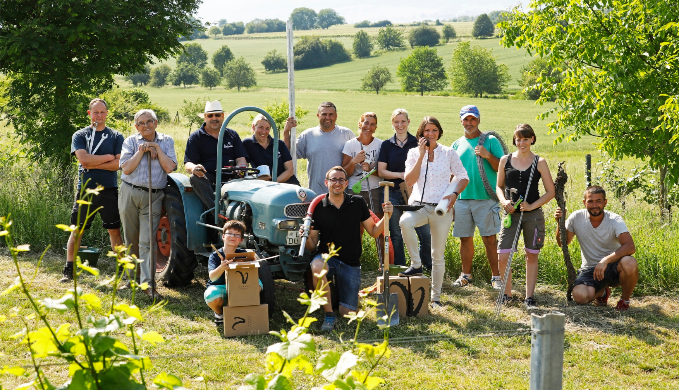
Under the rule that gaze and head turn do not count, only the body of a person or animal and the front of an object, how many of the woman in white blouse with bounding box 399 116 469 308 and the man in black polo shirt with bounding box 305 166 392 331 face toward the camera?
2

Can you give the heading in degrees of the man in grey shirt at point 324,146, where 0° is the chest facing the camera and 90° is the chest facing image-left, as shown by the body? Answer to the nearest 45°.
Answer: approximately 0°

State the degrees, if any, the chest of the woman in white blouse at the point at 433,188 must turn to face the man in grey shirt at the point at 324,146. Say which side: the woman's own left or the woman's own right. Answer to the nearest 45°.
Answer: approximately 135° to the woman's own right

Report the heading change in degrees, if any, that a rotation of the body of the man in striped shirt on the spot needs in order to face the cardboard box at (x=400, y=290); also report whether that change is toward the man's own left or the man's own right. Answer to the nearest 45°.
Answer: approximately 45° to the man's own left
